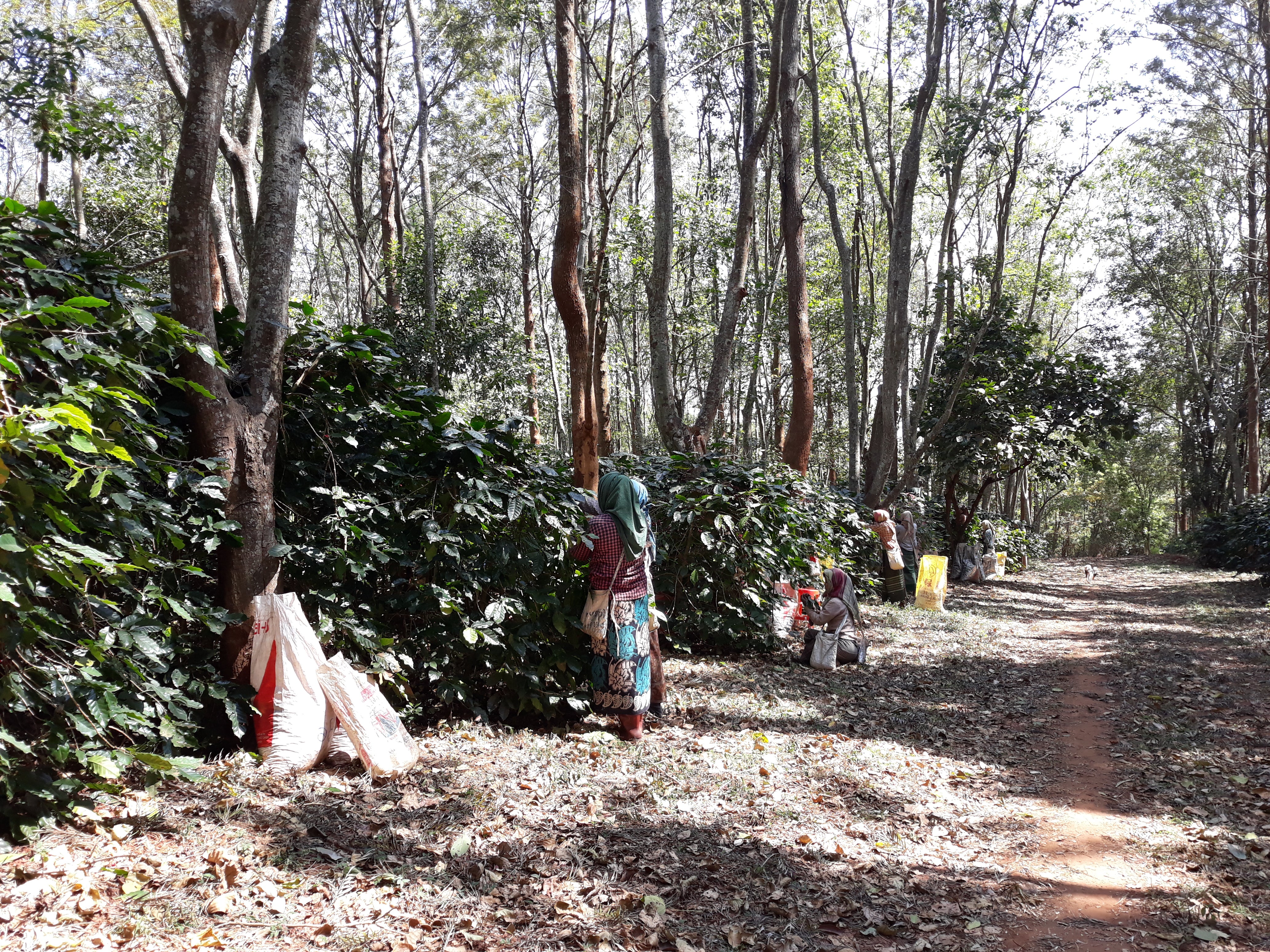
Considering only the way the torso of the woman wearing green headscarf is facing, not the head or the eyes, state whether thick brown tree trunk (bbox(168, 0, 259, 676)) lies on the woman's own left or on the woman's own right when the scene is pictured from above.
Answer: on the woman's own left

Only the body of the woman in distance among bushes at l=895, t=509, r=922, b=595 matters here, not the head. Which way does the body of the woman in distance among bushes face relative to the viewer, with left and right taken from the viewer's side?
facing away from the viewer and to the left of the viewer

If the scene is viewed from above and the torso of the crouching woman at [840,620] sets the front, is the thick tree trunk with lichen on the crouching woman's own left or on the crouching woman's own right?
on the crouching woman's own left

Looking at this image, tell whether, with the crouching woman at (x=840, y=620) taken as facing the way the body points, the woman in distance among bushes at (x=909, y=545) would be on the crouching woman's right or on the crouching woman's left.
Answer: on the crouching woman's right

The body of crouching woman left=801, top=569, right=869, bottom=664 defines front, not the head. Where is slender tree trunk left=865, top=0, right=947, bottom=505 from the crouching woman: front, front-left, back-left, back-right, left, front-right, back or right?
right

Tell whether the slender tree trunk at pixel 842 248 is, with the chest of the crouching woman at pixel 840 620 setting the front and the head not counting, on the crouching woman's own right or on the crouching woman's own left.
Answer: on the crouching woman's own right

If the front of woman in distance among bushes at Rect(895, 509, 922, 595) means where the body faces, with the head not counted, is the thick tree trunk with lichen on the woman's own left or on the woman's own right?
on the woman's own left

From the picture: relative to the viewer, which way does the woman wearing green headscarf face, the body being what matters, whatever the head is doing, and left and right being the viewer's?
facing away from the viewer and to the left of the viewer

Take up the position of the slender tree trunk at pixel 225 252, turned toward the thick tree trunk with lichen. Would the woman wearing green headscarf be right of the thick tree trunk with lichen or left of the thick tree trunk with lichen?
left

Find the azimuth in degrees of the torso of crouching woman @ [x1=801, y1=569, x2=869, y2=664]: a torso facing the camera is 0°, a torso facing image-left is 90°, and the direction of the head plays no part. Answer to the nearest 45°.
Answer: approximately 90°
